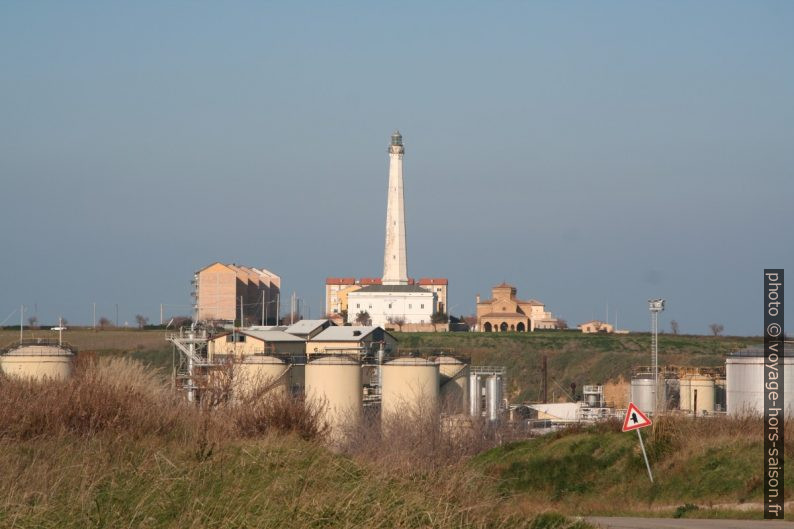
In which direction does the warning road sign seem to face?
toward the camera

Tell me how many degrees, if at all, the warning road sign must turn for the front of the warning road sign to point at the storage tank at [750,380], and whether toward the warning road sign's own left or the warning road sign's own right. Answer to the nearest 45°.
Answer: approximately 180°
